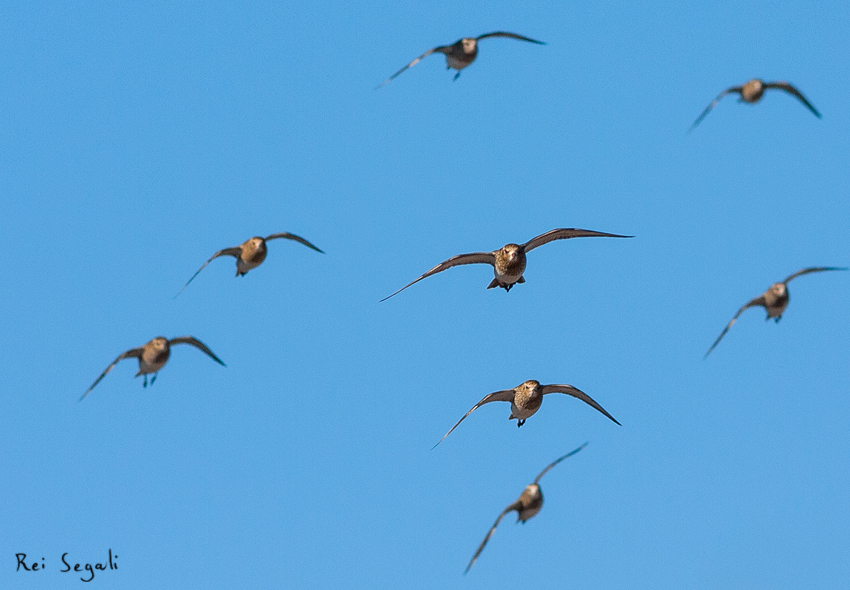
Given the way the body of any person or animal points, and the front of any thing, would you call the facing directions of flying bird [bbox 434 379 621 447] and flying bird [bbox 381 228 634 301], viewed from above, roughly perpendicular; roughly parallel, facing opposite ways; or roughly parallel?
roughly parallel

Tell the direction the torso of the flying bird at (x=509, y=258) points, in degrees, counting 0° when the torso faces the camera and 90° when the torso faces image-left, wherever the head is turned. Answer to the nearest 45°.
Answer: approximately 0°

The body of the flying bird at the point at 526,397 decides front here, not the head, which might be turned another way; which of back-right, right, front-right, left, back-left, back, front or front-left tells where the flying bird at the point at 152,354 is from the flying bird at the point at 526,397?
right

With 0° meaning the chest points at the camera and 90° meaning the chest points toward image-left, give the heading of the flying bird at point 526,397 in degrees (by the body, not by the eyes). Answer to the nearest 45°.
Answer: approximately 0°

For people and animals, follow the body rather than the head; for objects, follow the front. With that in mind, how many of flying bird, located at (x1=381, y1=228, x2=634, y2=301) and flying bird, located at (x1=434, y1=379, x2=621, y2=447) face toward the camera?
2
